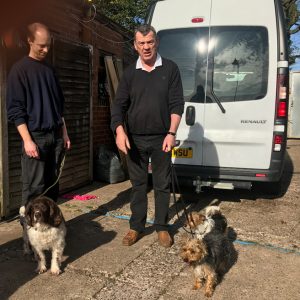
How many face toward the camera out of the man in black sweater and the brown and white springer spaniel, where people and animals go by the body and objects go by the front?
2

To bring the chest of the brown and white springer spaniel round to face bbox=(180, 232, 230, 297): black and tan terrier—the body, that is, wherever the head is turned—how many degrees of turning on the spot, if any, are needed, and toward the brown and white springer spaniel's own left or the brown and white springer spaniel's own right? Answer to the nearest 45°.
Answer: approximately 45° to the brown and white springer spaniel's own left

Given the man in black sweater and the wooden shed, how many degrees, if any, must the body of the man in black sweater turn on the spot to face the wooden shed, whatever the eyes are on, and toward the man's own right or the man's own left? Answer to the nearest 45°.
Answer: approximately 135° to the man's own right

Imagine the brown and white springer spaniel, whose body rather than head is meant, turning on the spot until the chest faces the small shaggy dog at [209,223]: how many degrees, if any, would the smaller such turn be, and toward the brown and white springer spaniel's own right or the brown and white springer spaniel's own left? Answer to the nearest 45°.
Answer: approximately 90° to the brown and white springer spaniel's own left

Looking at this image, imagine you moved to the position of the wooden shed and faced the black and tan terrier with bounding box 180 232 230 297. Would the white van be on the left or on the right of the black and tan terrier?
left
